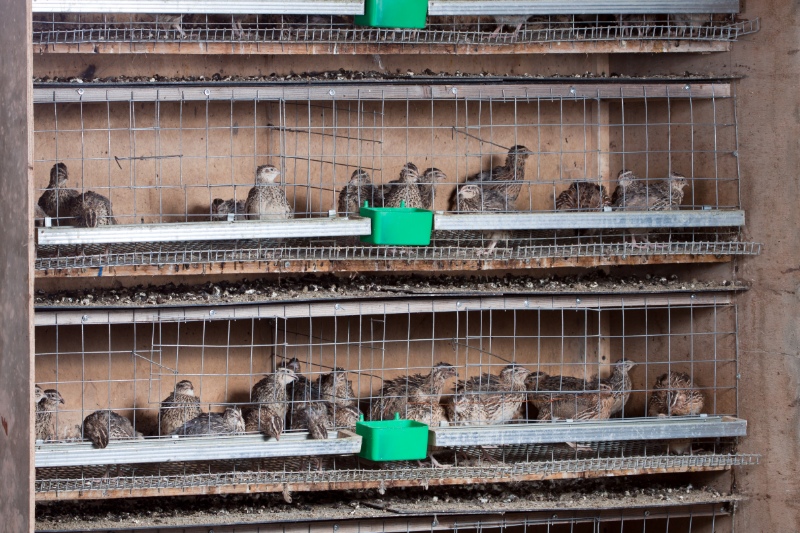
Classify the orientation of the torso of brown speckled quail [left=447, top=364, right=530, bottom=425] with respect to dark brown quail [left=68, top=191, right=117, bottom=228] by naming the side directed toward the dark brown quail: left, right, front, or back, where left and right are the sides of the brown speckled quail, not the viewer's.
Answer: back

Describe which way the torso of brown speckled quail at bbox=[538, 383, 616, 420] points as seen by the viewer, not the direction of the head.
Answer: to the viewer's right

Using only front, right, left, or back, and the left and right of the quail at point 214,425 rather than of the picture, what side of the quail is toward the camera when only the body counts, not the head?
right

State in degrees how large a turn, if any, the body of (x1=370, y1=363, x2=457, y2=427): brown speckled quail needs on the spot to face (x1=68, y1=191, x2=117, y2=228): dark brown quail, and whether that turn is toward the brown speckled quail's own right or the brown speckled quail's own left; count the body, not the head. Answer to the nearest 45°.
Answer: approximately 180°

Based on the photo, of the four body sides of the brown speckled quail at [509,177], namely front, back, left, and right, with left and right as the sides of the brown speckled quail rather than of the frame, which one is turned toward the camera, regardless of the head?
right

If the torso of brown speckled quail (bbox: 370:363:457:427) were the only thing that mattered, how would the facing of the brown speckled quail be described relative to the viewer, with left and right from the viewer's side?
facing to the right of the viewer

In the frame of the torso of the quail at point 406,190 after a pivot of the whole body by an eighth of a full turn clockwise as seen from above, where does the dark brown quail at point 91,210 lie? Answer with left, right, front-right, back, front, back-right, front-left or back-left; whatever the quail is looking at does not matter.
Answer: right

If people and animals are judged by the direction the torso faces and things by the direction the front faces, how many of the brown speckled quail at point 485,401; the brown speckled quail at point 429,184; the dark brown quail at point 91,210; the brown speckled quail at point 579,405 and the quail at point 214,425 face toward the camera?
1

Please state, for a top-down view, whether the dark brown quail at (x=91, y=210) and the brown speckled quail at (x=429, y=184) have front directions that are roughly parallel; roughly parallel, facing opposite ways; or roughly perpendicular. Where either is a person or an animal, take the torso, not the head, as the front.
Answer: roughly perpendicular

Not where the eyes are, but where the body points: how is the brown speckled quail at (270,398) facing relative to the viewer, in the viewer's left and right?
facing the viewer and to the right of the viewer

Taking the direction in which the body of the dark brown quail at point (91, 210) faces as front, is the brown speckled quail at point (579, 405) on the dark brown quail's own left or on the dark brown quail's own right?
on the dark brown quail's own left

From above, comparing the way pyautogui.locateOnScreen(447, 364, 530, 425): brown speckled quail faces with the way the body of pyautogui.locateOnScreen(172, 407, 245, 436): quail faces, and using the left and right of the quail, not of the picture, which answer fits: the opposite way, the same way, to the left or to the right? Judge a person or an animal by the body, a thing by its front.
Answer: the same way

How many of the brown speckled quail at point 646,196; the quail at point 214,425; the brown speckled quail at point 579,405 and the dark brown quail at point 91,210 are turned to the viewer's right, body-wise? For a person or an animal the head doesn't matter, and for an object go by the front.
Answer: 3

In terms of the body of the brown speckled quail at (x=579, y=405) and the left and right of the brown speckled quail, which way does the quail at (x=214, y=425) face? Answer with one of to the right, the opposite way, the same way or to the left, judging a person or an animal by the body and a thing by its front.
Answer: the same way
